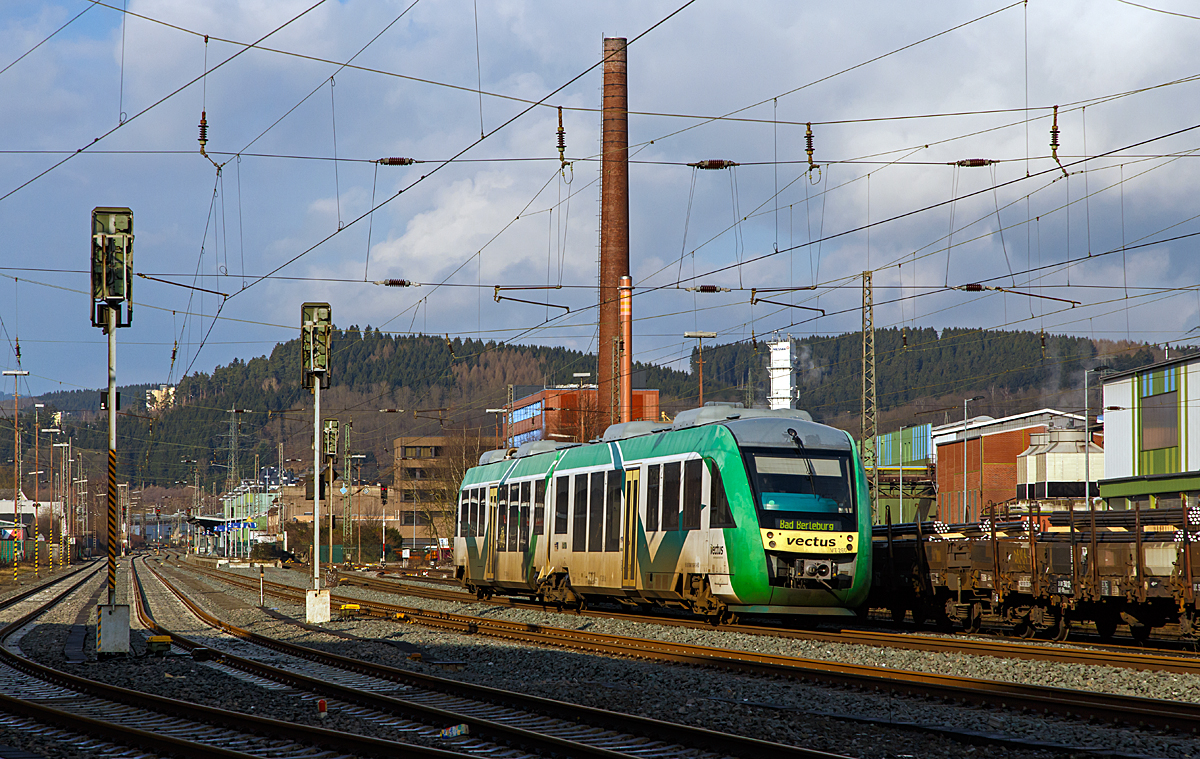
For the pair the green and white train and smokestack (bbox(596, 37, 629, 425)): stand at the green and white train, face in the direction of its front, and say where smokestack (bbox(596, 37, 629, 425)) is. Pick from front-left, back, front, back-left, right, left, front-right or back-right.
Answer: back-left

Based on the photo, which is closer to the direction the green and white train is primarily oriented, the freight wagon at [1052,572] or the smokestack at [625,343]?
the freight wagon

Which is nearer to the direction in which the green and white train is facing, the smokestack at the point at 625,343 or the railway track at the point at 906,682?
the railway track

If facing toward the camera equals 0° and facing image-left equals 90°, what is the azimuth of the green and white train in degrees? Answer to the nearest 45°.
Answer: approximately 315°
